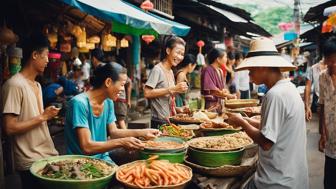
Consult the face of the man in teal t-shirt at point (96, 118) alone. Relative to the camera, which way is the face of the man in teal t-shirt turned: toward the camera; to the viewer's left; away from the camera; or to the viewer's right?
to the viewer's right

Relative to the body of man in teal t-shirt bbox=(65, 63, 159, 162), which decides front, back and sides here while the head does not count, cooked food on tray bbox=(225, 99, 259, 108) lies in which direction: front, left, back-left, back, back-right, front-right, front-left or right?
left

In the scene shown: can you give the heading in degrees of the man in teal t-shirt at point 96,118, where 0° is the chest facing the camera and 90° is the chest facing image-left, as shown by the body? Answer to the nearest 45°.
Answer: approximately 315°

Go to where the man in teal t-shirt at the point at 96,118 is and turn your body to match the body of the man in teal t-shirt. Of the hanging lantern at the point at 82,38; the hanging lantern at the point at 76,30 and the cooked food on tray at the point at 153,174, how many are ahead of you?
1

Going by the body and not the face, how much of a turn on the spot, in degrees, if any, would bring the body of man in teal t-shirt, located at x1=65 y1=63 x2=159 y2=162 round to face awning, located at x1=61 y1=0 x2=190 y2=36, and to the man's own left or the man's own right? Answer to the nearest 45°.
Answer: approximately 135° to the man's own left

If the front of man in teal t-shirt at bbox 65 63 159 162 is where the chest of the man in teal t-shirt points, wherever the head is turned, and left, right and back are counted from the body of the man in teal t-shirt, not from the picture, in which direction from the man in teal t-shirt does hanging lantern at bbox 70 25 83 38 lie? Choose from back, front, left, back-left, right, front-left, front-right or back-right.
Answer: back-left

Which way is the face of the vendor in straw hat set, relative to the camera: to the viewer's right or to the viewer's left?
to the viewer's left

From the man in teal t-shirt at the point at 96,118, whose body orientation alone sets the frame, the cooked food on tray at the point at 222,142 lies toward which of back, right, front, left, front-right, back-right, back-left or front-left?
front-left

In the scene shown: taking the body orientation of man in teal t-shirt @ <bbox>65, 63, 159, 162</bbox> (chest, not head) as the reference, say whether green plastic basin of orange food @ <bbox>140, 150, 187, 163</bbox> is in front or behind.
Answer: in front

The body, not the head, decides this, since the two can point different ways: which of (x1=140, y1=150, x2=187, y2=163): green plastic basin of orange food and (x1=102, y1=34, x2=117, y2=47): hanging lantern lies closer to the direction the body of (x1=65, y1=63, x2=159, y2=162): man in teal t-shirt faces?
the green plastic basin of orange food

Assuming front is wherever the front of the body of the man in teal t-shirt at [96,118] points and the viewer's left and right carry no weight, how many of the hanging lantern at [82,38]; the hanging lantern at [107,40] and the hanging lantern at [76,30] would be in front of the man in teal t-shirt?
0

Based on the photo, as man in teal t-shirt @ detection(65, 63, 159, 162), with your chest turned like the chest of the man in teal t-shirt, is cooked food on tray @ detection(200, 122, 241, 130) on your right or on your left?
on your left

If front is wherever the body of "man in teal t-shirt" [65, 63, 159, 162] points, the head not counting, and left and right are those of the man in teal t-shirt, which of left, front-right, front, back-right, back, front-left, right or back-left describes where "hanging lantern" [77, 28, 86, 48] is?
back-left

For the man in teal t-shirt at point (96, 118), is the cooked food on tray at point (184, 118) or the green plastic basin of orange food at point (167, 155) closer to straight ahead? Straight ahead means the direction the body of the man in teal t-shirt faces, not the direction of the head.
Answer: the green plastic basin of orange food

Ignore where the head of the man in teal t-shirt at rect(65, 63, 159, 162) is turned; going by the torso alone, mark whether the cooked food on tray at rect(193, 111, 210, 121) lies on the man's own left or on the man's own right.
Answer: on the man's own left

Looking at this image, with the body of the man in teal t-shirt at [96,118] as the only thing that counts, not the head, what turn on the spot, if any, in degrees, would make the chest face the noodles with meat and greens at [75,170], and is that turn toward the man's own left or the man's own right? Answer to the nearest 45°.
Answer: approximately 45° to the man's own right

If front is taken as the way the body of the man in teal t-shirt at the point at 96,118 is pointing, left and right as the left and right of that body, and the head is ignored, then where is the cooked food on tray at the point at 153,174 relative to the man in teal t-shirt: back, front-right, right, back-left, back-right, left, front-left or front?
front
